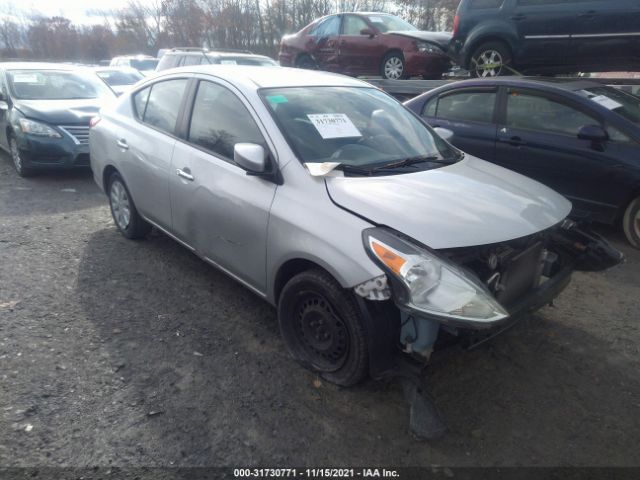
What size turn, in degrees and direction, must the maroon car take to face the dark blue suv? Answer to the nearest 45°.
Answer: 0° — it already faces it

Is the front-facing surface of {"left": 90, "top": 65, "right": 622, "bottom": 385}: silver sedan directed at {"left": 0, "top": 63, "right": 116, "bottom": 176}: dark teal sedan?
no

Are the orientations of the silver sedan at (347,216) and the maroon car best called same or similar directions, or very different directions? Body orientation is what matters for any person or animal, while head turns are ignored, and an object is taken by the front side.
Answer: same or similar directions

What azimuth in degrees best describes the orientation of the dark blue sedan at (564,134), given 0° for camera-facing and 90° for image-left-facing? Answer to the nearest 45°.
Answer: approximately 315°

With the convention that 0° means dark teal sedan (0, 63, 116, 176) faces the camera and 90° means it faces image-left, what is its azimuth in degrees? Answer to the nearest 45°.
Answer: approximately 315°

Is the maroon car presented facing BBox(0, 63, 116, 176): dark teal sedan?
no

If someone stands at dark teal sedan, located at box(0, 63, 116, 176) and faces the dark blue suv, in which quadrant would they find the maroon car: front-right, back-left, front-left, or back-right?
front-left

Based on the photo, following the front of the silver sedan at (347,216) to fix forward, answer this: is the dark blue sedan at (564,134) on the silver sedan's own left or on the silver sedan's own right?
on the silver sedan's own left

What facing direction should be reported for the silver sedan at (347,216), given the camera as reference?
facing the viewer and to the right of the viewer

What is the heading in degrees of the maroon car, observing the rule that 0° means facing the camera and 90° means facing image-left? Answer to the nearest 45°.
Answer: approximately 315°

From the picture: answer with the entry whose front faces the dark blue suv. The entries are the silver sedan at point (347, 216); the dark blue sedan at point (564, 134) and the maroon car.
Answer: the maroon car

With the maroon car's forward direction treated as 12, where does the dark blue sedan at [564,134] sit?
The dark blue sedan is roughly at 1 o'clock from the maroon car.
